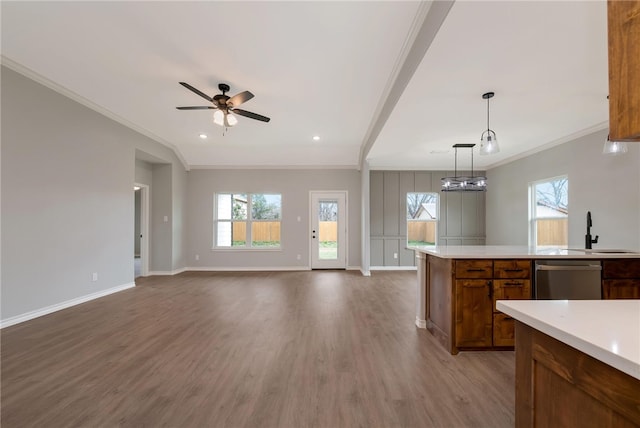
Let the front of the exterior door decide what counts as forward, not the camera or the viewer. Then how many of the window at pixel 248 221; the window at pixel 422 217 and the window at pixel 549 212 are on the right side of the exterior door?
1

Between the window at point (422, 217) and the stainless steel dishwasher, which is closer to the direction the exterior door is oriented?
the stainless steel dishwasher

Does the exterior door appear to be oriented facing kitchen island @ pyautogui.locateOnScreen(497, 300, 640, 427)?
yes

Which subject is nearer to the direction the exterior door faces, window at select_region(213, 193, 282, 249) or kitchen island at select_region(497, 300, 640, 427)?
the kitchen island

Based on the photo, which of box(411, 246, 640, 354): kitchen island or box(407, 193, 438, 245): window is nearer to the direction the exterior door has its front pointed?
the kitchen island

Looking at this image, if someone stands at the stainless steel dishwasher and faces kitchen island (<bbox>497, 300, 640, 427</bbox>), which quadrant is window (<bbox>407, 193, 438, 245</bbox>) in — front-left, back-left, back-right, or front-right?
back-right

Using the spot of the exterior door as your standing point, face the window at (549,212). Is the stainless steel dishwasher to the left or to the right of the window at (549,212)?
right

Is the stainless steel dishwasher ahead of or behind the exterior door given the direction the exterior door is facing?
ahead

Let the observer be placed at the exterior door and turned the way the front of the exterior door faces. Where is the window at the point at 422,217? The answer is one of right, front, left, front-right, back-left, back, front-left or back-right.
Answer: left

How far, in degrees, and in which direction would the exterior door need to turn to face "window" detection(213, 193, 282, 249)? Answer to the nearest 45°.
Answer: approximately 90° to its right
